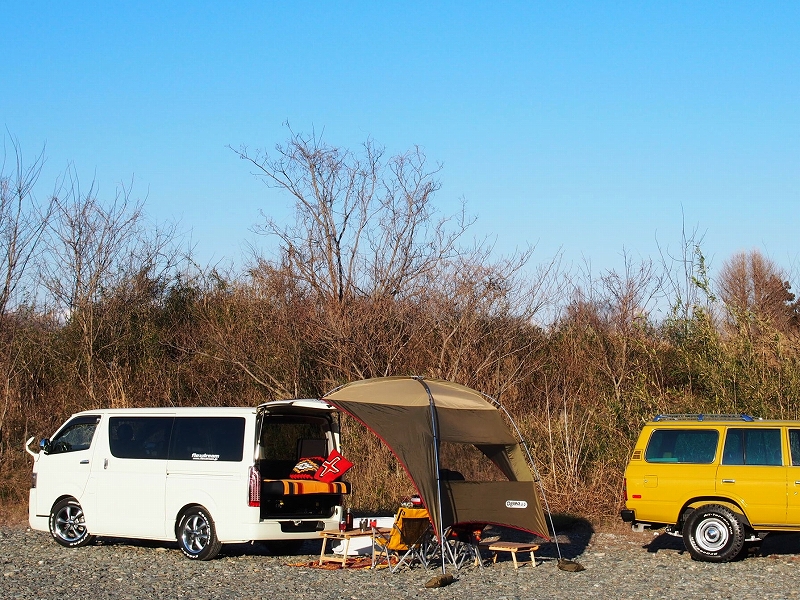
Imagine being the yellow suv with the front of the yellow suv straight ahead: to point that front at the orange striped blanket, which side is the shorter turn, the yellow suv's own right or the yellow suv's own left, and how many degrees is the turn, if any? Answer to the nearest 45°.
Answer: approximately 180°

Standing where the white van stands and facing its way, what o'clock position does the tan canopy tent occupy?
The tan canopy tent is roughly at 5 o'clock from the white van.

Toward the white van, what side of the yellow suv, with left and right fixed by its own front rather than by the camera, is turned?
back

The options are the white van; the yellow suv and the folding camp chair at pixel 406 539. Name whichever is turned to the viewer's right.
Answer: the yellow suv

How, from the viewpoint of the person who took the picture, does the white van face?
facing away from the viewer and to the left of the viewer

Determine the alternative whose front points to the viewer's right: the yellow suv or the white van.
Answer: the yellow suv

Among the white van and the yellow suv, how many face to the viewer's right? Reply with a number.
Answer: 1

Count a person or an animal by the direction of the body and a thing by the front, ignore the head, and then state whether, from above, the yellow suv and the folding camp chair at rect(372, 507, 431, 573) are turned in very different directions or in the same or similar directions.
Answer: very different directions

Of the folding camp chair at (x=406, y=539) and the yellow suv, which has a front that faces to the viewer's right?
the yellow suv

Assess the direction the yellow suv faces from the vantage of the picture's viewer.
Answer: facing to the right of the viewer

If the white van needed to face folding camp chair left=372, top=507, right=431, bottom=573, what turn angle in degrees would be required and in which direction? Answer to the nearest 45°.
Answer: approximately 180°

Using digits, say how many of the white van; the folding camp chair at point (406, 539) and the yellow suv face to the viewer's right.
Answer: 1

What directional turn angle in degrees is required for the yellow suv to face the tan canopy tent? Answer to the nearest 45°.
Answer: approximately 180°

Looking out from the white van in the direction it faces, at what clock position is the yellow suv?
The yellow suv is roughly at 5 o'clock from the white van.
